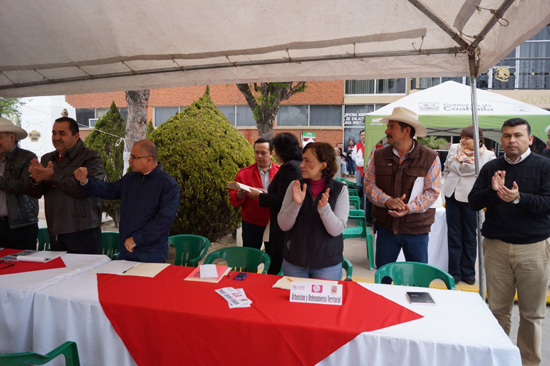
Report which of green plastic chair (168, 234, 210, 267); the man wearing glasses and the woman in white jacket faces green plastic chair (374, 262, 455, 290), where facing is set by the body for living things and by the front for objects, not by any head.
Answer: the woman in white jacket

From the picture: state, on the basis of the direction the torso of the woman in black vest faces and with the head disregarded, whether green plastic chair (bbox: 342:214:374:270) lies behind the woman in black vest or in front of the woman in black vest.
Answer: behind

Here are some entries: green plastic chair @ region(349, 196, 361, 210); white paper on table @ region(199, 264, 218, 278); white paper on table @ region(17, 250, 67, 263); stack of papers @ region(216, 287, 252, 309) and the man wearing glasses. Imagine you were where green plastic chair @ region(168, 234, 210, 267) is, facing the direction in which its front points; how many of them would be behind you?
1

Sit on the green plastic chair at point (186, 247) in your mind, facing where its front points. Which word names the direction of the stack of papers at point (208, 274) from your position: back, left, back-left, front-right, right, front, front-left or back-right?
front-left

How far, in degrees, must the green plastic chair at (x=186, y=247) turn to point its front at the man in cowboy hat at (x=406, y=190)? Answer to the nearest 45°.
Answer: approximately 90° to its left

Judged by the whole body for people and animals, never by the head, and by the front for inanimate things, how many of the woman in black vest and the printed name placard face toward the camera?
2

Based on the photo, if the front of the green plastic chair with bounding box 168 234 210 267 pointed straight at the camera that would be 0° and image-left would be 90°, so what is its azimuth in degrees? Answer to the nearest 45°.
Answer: approximately 45°

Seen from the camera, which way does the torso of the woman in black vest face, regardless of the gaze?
toward the camera

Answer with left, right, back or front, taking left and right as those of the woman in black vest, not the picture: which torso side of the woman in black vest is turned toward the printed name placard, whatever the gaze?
front

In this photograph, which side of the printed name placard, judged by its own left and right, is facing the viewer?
front

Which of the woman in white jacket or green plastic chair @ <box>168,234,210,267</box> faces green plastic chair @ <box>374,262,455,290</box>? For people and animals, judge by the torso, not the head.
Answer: the woman in white jacket
